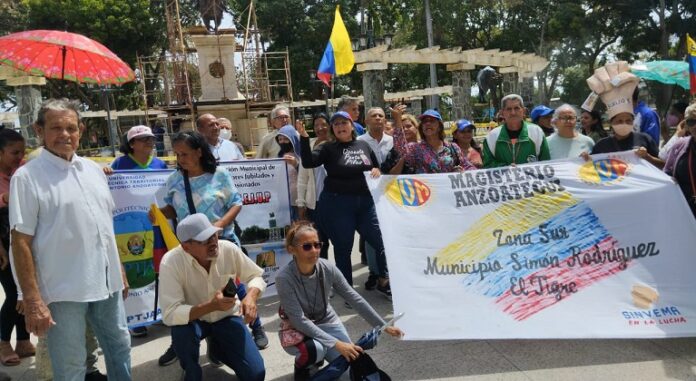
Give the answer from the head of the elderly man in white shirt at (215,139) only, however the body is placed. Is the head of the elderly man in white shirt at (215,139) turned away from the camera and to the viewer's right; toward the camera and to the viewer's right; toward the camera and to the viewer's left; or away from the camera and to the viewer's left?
toward the camera and to the viewer's right

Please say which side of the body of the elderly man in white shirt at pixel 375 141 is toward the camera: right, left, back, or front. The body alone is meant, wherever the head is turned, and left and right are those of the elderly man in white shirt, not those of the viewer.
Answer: front

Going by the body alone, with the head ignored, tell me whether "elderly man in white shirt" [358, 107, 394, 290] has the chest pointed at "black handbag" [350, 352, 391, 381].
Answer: yes

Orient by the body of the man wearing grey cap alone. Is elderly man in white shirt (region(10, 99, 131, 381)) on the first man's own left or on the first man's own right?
on the first man's own right

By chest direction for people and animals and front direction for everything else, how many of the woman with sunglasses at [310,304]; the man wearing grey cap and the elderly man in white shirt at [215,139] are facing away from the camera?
0

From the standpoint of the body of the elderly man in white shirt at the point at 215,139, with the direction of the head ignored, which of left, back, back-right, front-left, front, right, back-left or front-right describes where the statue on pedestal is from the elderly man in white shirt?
back-left

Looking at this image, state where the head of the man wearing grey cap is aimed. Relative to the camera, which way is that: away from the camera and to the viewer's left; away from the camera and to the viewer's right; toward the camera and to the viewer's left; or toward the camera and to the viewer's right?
toward the camera and to the viewer's right

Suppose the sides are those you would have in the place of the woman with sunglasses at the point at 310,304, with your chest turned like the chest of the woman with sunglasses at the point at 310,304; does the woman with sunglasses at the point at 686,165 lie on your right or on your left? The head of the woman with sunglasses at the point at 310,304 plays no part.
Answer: on your left

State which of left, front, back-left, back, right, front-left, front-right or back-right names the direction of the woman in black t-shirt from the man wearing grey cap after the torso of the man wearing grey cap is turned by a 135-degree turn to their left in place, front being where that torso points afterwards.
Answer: front-right

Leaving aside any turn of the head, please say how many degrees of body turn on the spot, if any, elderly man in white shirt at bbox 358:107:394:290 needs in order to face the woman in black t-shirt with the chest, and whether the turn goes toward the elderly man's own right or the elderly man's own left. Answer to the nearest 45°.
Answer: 0° — they already face them

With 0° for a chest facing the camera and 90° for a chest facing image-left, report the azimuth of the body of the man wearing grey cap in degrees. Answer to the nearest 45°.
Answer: approximately 315°

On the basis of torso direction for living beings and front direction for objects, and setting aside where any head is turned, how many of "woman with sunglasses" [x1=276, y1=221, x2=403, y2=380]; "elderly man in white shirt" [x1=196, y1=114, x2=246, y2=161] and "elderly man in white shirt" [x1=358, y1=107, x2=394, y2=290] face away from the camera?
0

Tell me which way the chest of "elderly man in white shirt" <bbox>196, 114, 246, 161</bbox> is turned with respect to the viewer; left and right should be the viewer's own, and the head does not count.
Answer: facing the viewer and to the right of the viewer
